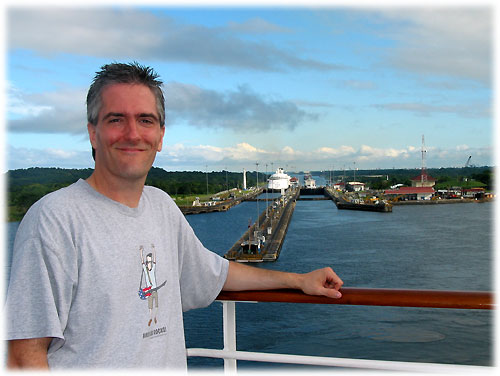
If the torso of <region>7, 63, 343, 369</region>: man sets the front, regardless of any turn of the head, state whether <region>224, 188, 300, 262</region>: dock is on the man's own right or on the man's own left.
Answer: on the man's own left

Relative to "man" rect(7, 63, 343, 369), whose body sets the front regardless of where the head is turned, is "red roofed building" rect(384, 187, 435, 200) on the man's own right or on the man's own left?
on the man's own left

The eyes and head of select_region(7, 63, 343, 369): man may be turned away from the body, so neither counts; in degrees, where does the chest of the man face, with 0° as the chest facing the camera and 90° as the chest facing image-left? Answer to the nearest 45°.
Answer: approximately 315°
